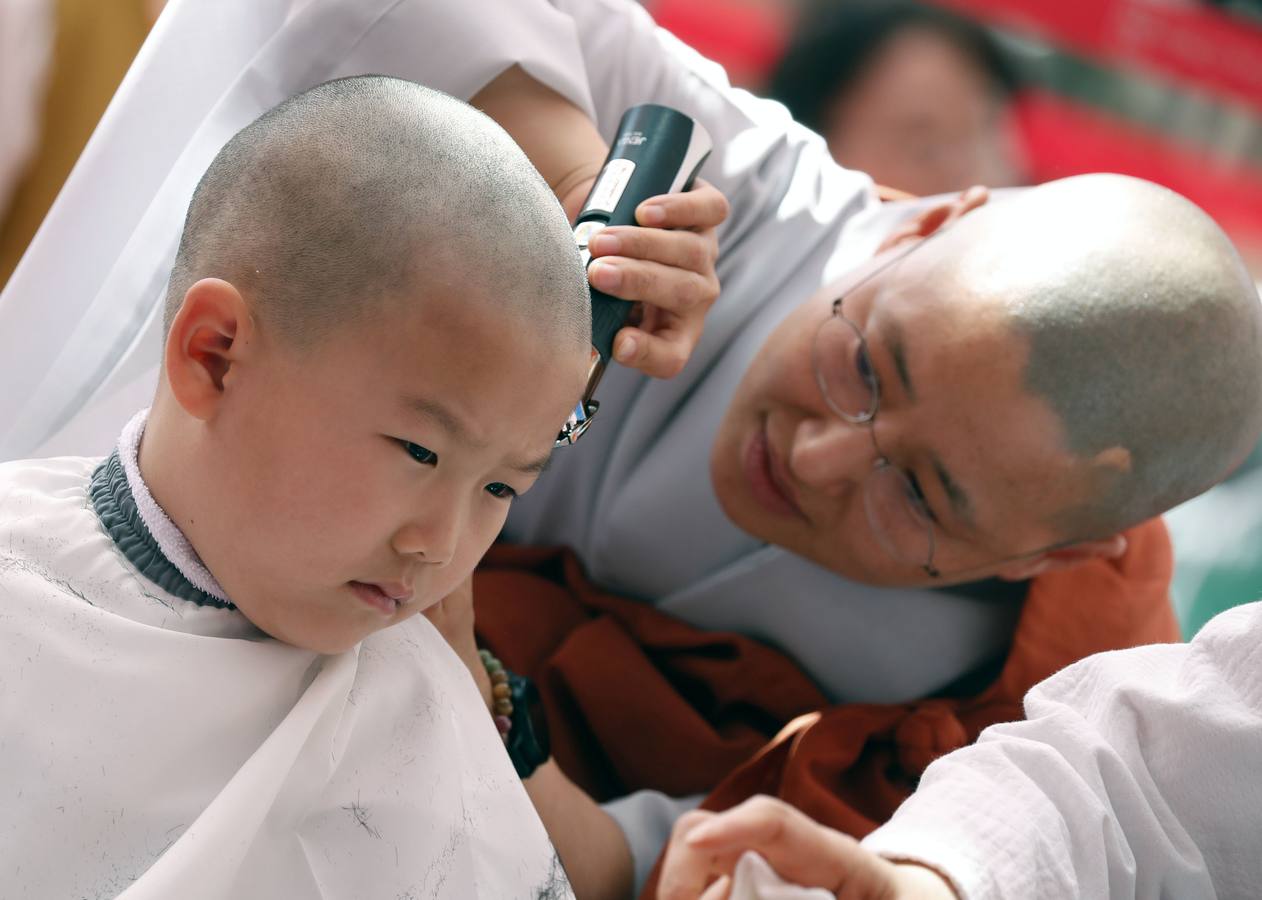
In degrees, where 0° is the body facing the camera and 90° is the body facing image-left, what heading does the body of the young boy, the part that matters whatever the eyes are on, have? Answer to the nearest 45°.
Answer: approximately 315°

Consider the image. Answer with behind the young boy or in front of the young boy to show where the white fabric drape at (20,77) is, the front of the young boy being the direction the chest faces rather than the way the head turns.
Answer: behind

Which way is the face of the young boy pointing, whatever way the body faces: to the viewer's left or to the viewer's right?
to the viewer's right

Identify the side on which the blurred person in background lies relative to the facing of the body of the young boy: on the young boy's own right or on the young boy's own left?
on the young boy's own left

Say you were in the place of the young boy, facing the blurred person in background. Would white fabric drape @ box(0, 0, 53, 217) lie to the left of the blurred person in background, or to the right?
left

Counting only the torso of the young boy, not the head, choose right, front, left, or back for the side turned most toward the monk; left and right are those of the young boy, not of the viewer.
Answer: left
